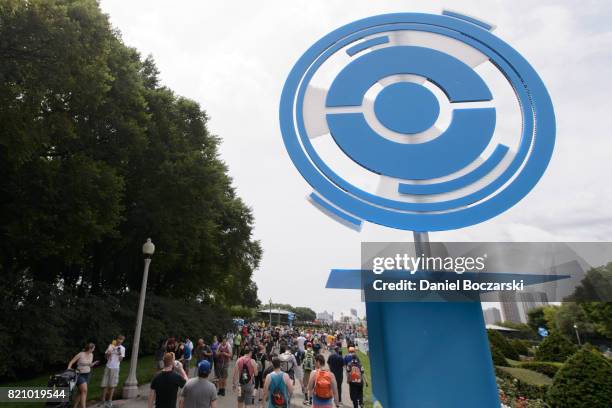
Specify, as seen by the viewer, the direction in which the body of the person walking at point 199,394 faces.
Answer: away from the camera

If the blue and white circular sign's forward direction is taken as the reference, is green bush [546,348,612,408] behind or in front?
behind

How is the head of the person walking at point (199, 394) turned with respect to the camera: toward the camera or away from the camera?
away from the camera

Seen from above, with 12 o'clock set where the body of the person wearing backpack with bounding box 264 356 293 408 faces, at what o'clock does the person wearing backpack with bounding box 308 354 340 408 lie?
the person wearing backpack with bounding box 308 354 340 408 is roughly at 3 o'clock from the person wearing backpack with bounding box 264 356 293 408.

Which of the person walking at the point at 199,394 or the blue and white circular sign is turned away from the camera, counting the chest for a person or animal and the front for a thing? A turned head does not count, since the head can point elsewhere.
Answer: the person walking

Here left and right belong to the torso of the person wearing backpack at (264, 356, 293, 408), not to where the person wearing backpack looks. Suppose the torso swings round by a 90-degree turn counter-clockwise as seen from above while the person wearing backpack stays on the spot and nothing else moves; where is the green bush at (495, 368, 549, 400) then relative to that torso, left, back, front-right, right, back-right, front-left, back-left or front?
back-right

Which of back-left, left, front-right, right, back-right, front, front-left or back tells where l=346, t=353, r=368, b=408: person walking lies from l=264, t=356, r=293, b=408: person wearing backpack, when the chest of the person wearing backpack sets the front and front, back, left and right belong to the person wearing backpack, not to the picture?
front-right

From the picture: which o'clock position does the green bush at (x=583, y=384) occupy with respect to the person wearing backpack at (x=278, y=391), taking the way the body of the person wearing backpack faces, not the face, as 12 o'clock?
The green bush is roughly at 2 o'clock from the person wearing backpack.

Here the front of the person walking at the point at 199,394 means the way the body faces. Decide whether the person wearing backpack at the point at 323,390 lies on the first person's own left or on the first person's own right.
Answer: on the first person's own right

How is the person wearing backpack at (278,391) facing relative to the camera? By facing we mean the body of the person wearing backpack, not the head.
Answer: away from the camera

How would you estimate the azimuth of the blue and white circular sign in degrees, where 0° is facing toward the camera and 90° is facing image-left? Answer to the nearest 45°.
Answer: approximately 0°

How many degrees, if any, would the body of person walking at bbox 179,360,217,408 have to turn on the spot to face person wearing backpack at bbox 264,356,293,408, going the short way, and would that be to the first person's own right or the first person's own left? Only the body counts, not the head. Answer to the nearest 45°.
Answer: approximately 45° to the first person's own right
